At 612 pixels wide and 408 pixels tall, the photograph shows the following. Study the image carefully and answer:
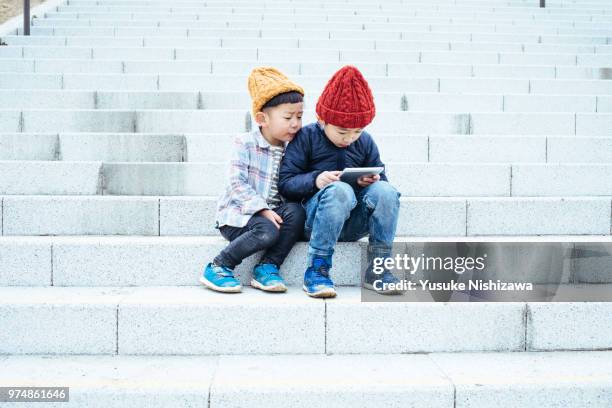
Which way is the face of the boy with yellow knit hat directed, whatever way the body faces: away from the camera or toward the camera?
toward the camera

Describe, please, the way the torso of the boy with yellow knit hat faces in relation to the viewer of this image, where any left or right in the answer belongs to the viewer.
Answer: facing the viewer and to the right of the viewer

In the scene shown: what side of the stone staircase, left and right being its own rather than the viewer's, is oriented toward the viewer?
front
